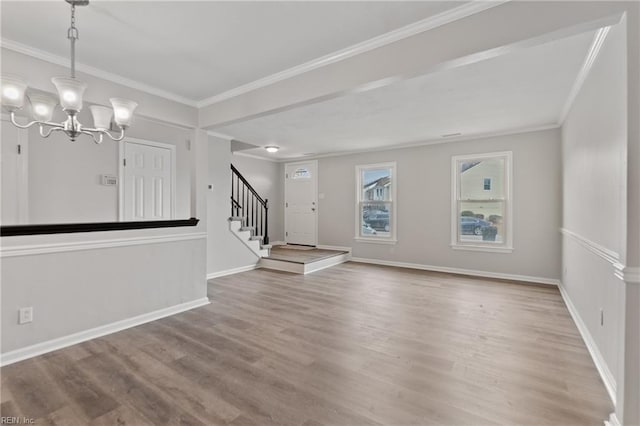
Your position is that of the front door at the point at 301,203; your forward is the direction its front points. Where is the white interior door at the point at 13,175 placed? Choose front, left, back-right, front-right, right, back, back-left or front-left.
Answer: front

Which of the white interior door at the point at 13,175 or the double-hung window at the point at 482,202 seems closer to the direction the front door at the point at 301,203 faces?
the white interior door

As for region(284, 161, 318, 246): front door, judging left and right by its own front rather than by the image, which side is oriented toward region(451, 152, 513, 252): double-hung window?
left

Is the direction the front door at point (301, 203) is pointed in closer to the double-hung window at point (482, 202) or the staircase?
the staircase

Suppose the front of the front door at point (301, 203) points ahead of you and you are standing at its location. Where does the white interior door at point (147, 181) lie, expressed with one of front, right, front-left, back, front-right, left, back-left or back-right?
front

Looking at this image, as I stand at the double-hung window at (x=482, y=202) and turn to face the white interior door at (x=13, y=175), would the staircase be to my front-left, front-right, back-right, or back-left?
front-right

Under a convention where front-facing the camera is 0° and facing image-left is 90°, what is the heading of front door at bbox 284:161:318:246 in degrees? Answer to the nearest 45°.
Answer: approximately 45°

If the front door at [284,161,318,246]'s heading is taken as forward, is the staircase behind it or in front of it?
in front
